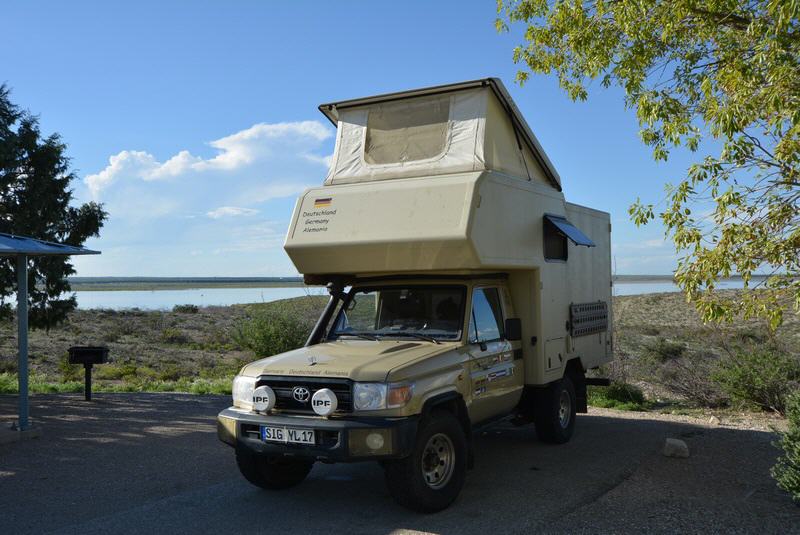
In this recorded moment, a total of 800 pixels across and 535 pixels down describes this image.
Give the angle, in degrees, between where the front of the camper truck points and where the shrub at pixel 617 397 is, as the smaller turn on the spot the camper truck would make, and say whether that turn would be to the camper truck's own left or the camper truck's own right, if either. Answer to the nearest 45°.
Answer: approximately 180°

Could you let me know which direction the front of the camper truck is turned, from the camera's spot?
facing the viewer and to the left of the viewer

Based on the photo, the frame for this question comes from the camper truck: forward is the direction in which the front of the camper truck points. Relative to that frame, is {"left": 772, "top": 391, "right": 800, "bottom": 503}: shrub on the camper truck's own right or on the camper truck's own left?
on the camper truck's own left

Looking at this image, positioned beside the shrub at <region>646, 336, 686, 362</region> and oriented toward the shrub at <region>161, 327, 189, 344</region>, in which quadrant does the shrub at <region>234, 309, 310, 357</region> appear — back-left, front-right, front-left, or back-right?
front-left

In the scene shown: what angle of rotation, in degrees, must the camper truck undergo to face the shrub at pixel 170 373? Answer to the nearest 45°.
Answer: approximately 90° to its right

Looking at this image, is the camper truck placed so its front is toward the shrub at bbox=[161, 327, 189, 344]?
no

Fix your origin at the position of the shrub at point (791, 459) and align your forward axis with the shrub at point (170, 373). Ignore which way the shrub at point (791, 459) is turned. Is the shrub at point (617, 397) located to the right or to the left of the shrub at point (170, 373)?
right

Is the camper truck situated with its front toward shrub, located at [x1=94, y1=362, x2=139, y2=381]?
no

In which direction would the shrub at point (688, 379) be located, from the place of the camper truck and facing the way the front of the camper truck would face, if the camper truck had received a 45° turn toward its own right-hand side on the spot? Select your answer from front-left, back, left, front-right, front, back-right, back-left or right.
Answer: back-right

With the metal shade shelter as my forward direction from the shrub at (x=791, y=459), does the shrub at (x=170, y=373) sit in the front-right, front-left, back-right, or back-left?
front-right

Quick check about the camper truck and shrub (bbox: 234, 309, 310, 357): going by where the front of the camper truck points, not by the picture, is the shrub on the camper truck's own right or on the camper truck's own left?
on the camper truck's own right

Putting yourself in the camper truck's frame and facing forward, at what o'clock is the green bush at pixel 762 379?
The green bush is roughly at 6 o'clock from the camper truck.

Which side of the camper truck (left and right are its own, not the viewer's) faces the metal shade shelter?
right

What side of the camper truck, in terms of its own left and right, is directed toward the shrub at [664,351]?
back
